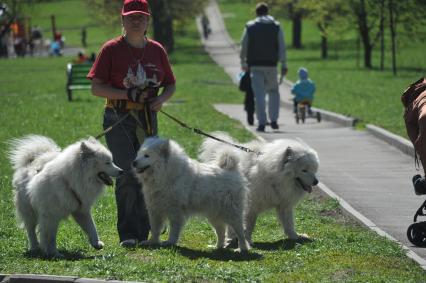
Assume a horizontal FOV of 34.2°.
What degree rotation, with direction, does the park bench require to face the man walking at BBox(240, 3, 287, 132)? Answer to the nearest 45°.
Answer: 0° — it already faces them

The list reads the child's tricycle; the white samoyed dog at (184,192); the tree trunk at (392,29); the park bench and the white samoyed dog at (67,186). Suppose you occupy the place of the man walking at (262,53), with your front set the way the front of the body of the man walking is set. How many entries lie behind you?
2

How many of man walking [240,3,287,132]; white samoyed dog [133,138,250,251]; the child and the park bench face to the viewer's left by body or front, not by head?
1

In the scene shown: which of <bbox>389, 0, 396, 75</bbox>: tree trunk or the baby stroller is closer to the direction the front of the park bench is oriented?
the baby stroller

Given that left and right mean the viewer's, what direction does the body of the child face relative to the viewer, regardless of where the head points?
facing away from the viewer

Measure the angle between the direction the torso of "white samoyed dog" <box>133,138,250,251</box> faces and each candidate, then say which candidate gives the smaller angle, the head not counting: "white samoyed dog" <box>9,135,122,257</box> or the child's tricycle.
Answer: the white samoyed dog

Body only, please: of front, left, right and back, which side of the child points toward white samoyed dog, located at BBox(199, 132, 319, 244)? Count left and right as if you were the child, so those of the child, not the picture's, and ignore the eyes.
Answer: back

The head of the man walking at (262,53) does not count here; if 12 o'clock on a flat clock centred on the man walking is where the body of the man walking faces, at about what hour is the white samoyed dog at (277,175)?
The white samoyed dog is roughly at 6 o'clock from the man walking.

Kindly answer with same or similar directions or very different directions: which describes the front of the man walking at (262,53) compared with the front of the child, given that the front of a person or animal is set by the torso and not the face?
same or similar directions

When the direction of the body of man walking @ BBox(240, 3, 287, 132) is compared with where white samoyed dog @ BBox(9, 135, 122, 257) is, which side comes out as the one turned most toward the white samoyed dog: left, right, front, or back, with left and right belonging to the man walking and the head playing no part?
back

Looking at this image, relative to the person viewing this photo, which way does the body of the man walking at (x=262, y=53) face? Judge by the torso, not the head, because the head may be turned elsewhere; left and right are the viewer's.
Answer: facing away from the viewer

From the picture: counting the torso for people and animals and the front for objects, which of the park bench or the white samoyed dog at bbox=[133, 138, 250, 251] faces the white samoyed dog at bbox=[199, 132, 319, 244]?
the park bench

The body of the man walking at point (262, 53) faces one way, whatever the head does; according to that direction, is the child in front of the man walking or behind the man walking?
in front

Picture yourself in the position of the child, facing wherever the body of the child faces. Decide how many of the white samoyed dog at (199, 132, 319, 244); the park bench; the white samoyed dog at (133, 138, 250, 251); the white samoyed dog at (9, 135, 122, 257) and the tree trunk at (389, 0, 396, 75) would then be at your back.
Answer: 3
